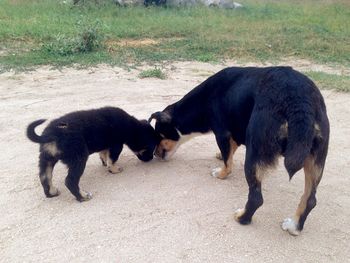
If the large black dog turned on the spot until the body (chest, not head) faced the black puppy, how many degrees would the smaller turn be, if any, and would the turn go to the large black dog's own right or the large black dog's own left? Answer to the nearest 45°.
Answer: approximately 45° to the large black dog's own left

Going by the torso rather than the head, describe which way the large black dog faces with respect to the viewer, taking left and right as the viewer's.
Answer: facing away from the viewer and to the left of the viewer
